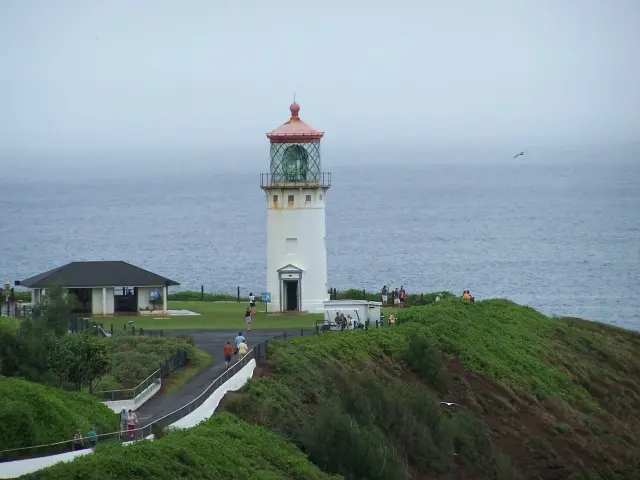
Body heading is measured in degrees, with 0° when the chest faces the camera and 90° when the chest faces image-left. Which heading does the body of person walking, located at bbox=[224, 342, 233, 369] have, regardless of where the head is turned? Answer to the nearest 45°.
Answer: approximately 180°

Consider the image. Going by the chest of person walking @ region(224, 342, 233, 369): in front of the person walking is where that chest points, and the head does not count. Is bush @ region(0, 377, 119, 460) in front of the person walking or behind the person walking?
behind

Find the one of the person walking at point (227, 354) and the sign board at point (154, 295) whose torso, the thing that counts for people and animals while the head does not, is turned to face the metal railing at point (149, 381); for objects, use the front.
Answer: the sign board

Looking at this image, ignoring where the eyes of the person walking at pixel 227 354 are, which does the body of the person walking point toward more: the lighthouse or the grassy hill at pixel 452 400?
the lighthouse

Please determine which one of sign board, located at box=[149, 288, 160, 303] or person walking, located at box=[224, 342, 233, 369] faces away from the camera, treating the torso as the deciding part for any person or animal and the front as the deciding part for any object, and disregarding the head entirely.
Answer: the person walking

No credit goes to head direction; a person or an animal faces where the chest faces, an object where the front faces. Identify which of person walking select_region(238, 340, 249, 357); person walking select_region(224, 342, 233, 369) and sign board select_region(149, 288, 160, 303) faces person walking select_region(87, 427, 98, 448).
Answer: the sign board

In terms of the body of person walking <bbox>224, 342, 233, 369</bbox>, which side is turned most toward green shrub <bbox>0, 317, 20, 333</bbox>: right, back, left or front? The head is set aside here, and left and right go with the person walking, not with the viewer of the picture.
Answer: left

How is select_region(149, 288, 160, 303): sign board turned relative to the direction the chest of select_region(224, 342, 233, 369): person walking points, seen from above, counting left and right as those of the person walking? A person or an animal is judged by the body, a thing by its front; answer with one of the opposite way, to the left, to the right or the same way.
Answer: the opposite way

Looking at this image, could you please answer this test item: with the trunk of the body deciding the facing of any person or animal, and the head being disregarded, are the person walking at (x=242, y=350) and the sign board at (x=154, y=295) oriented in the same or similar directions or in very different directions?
very different directions

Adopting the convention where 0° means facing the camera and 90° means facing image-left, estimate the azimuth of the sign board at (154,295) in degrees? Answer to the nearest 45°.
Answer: approximately 0°
